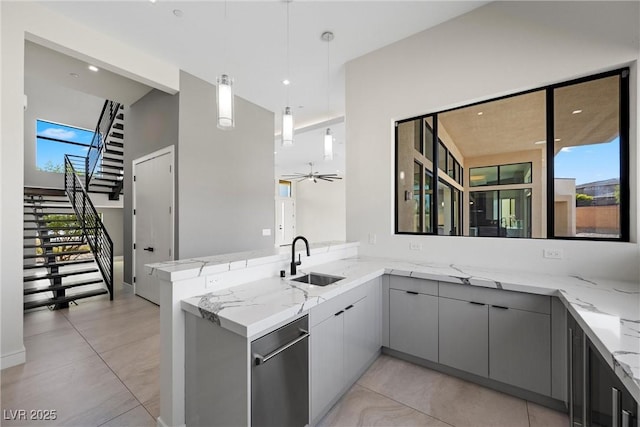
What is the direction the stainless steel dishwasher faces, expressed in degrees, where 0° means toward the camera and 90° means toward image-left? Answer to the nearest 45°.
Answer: approximately 315°

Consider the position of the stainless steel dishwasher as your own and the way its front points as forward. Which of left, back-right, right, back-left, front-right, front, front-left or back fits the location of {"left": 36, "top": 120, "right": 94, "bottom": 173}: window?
back

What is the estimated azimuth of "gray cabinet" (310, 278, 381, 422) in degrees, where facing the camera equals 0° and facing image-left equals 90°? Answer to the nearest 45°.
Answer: approximately 315°

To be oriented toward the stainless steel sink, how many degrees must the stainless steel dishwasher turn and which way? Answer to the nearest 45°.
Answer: approximately 135° to its left

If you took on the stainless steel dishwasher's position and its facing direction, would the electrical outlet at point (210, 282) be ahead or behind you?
behind
